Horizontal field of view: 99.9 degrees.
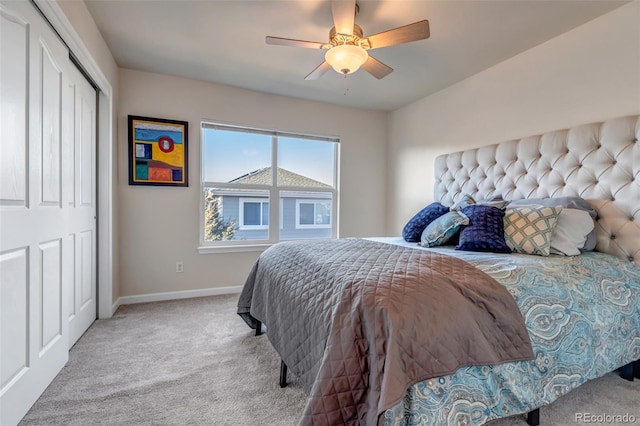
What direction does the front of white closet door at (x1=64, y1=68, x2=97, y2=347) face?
to the viewer's right

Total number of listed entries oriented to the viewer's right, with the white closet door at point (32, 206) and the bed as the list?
1

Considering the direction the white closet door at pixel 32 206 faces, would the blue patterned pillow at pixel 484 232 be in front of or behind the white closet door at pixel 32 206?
in front

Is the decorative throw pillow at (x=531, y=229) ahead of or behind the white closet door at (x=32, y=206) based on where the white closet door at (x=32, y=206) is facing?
ahead

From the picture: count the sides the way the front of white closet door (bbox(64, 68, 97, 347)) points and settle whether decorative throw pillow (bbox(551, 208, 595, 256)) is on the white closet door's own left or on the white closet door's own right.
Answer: on the white closet door's own right

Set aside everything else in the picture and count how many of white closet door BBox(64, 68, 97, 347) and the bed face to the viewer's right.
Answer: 1

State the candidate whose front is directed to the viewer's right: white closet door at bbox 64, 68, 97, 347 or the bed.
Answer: the white closet door

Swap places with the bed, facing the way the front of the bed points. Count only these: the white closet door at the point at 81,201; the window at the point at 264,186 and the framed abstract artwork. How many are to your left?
0

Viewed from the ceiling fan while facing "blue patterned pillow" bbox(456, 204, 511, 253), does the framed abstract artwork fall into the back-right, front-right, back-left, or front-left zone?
back-left

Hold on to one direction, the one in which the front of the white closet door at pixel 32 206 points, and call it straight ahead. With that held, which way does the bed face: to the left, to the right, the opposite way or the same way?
the opposite way

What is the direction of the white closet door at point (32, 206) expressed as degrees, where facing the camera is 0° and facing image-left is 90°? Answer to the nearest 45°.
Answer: approximately 270°

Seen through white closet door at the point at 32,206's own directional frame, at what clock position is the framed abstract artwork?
The framed abstract artwork is roughly at 10 o'clock from the white closet door.

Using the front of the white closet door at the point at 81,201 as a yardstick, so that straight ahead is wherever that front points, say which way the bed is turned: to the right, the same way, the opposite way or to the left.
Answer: the opposite way

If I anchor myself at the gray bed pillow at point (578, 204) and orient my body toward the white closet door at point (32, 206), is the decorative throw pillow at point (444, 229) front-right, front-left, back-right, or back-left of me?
front-right

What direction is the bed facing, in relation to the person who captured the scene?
facing the viewer and to the left of the viewer
